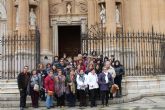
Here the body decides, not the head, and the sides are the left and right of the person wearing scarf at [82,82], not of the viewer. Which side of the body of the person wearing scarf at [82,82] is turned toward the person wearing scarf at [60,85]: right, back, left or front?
right

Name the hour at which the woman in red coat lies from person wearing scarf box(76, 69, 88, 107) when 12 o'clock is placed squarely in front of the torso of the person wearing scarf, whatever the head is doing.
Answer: The woman in red coat is roughly at 3 o'clock from the person wearing scarf.

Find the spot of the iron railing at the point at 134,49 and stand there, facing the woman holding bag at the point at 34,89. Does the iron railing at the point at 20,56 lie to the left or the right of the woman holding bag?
right

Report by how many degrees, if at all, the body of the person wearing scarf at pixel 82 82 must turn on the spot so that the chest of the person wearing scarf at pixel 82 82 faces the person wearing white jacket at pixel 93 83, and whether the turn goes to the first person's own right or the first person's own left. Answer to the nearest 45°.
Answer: approximately 90° to the first person's own left

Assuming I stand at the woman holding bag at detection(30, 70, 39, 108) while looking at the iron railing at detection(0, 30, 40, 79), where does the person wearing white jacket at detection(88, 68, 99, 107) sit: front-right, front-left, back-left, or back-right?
back-right

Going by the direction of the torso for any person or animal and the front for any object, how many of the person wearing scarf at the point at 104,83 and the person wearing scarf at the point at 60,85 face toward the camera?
2

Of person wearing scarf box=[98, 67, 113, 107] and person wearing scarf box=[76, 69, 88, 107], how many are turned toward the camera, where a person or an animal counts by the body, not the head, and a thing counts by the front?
2

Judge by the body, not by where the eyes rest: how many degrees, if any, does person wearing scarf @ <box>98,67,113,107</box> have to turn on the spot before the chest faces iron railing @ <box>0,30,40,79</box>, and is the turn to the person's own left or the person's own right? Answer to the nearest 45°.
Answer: approximately 135° to the person's own right

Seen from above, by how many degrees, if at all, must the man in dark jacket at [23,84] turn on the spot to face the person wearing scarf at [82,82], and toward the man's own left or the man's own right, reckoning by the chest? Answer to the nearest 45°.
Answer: approximately 45° to the man's own left

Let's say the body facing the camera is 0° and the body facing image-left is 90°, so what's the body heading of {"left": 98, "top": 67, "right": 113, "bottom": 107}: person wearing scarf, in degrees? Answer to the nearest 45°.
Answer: approximately 0°
